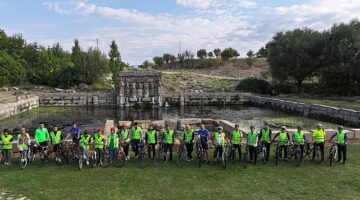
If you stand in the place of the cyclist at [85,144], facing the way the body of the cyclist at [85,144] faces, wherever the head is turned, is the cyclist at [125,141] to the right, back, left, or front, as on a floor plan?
left

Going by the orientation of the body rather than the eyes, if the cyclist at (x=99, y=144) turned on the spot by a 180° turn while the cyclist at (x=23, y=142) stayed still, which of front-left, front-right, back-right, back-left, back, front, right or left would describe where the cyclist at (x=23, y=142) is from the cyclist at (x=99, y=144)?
left

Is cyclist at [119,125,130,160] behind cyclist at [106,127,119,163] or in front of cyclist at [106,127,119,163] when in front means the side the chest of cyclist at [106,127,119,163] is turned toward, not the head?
behind

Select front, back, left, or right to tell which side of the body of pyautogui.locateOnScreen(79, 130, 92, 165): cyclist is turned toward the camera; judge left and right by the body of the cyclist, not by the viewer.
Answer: front

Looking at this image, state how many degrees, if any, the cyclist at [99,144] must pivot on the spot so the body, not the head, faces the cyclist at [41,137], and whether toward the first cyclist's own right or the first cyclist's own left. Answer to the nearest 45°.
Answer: approximately 135° to the first cyclist's own right

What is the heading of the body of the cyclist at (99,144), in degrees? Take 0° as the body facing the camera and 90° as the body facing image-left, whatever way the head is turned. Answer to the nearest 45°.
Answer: approximately 0°

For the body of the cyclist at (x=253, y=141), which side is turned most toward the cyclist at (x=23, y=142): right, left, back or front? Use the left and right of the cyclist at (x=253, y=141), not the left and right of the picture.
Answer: right

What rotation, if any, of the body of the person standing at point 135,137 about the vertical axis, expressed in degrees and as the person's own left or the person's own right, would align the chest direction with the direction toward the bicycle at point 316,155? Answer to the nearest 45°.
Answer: approximately 90° to the person's own left

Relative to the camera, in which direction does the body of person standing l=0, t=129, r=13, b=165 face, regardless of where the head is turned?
toward the camera

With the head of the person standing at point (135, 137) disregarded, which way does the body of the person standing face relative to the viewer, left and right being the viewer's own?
facing the viewer

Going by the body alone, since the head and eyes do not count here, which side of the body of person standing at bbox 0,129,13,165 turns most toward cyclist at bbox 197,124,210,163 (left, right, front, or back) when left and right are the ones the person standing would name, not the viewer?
left

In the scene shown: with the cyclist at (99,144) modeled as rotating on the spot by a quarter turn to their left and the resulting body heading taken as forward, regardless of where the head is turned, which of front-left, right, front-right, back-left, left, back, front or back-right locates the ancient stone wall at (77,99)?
left

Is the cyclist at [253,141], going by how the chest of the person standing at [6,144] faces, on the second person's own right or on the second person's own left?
on the second person's own left

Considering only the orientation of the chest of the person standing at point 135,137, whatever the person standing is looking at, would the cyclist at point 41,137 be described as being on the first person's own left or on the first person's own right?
on the first person's own right

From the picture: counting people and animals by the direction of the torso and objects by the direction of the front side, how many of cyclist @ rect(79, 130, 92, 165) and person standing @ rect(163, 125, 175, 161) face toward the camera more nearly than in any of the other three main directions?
2

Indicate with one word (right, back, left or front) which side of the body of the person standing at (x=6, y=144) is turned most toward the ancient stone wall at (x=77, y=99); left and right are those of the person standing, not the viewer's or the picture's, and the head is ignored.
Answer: back
